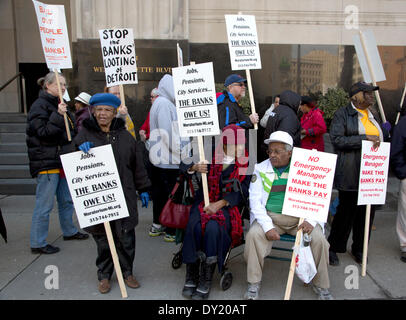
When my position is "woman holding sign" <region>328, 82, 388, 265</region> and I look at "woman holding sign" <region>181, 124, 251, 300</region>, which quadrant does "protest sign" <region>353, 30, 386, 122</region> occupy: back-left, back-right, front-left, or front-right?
back-right

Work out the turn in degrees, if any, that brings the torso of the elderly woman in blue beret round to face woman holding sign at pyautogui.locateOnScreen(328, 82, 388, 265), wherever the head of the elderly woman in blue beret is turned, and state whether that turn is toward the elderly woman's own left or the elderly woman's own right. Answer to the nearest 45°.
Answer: approximately 90° to the elderly woman's own left

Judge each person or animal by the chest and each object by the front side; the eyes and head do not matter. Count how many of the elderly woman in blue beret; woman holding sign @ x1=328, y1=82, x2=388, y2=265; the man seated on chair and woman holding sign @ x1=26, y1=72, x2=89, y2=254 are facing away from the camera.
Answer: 0

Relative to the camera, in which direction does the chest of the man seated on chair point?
toward the camera

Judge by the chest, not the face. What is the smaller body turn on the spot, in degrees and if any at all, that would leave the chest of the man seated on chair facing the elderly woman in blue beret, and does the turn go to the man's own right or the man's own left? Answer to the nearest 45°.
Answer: approximately 90° to the man's own right

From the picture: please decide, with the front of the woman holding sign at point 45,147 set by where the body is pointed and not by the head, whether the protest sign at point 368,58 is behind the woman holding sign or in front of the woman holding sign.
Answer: in front

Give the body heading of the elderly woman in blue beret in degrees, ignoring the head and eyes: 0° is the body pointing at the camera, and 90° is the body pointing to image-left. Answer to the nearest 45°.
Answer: approximately 0°

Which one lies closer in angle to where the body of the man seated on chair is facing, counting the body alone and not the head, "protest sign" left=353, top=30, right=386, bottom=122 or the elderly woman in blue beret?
the elderly woman in blue beret

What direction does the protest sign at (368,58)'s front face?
away from the camera

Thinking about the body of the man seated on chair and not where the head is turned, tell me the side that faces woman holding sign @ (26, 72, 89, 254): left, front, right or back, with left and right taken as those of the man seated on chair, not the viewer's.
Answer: right
